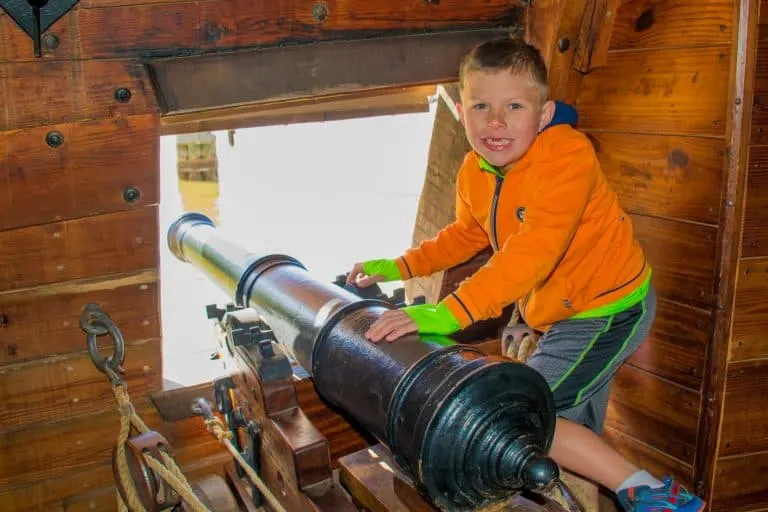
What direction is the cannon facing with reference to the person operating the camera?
facing away from the viewer and to the left of the viewer

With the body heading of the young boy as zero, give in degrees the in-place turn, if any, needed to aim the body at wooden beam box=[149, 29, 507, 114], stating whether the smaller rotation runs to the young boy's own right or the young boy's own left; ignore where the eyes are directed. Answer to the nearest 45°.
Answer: approximately 90° to the young boy's own right

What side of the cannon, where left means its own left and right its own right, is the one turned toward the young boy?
right

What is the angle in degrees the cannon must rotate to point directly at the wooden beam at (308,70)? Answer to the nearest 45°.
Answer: approximately 45° to its right
